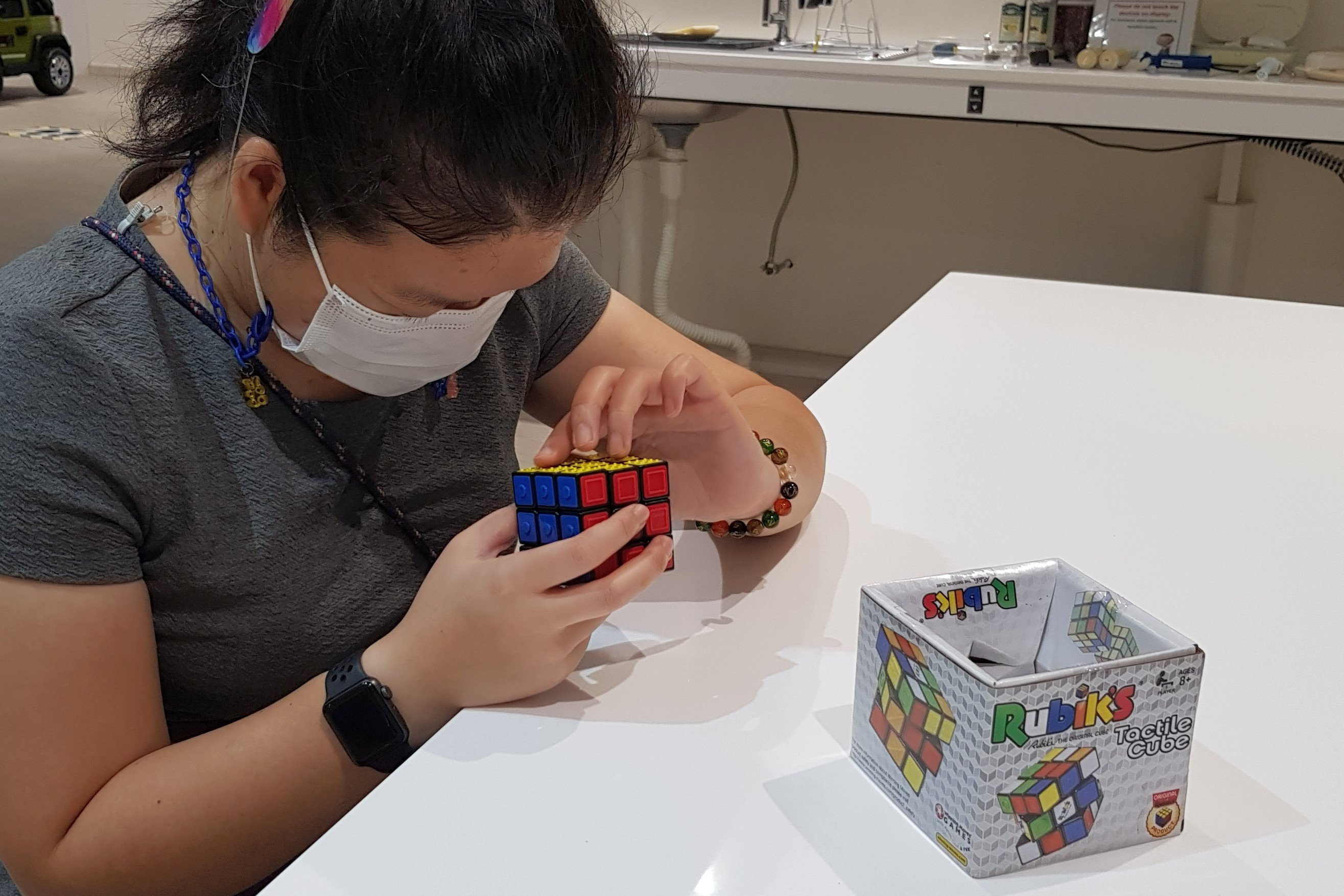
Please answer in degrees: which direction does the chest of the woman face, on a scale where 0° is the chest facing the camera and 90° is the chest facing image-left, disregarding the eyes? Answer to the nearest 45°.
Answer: approximately 315°

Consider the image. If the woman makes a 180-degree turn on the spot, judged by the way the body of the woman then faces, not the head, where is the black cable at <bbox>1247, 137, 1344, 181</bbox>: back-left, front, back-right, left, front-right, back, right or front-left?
right

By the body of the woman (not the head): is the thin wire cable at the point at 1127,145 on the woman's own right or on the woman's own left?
on the woman's own left

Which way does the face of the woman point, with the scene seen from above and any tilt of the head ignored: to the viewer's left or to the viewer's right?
to the viewer's right

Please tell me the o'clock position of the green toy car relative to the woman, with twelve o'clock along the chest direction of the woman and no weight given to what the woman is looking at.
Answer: The green toy car is roughly at 7 o'clock from the woman.

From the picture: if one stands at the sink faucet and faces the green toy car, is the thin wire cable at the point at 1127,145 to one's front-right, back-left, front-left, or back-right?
back-right
